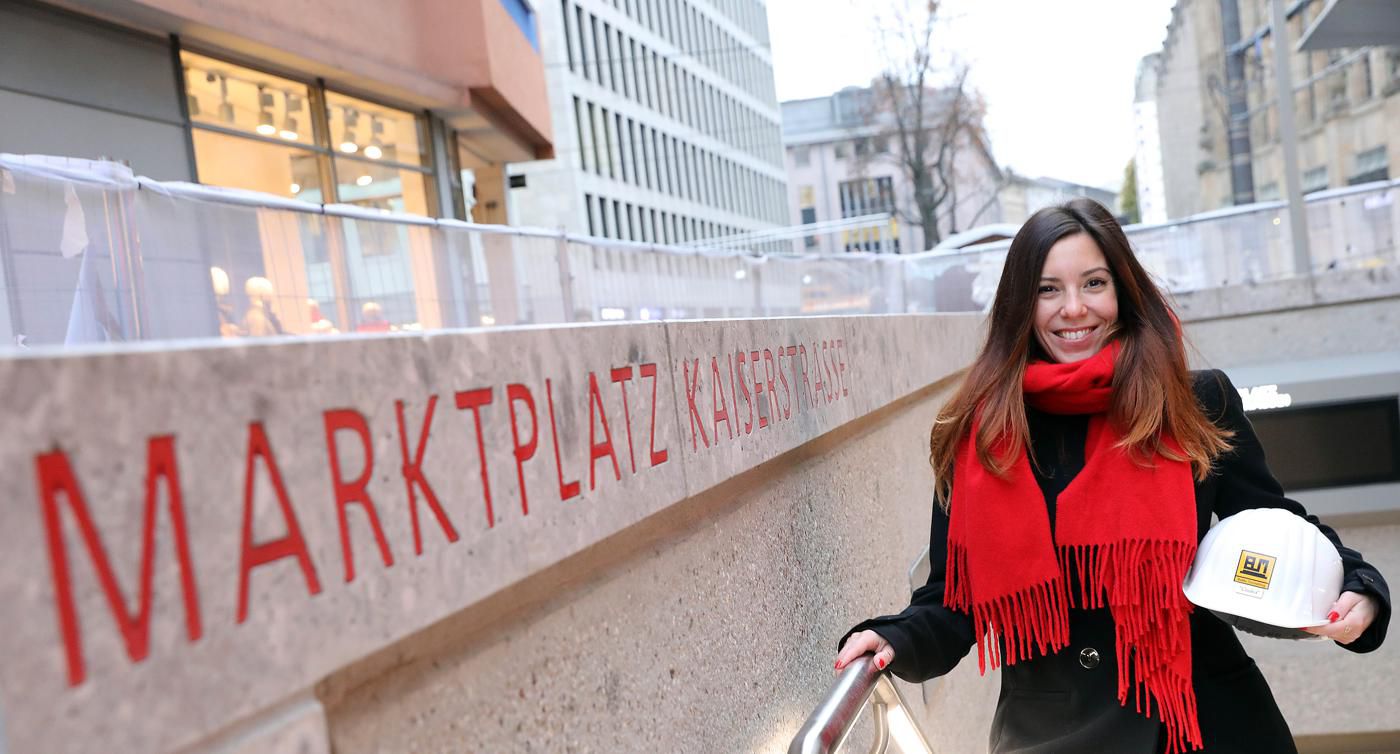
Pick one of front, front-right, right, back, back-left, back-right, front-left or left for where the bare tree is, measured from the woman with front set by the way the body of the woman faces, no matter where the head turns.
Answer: back

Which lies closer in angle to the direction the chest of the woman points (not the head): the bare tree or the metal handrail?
the metal handrail

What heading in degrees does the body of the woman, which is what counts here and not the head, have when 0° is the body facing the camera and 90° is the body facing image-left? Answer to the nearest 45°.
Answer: approximately 0°

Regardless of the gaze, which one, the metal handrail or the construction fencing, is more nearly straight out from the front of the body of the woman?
the metal handrail

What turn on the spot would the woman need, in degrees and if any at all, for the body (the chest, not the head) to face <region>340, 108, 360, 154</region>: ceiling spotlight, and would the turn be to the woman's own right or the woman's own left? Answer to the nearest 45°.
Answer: approximately 135° to the woman's own right

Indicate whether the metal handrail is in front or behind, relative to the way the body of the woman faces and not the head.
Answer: in front
